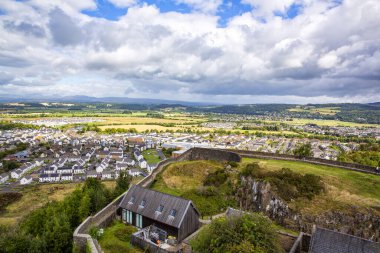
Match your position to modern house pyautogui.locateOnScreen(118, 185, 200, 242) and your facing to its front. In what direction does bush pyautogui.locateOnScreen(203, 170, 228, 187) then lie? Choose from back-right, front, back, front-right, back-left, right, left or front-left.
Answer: back

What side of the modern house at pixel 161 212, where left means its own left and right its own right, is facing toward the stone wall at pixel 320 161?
back

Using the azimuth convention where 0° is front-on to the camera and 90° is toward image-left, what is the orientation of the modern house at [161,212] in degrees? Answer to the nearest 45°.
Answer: approximately 45°

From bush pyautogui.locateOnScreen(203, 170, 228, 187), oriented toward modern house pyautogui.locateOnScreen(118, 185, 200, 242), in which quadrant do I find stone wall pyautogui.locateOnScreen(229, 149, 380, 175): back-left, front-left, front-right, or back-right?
back-left

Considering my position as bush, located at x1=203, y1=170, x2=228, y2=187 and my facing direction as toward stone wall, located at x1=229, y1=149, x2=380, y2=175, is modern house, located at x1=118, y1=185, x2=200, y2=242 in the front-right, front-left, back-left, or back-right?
back-right
